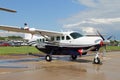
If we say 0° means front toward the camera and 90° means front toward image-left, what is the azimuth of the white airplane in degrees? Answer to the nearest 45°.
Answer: approximately 315°
